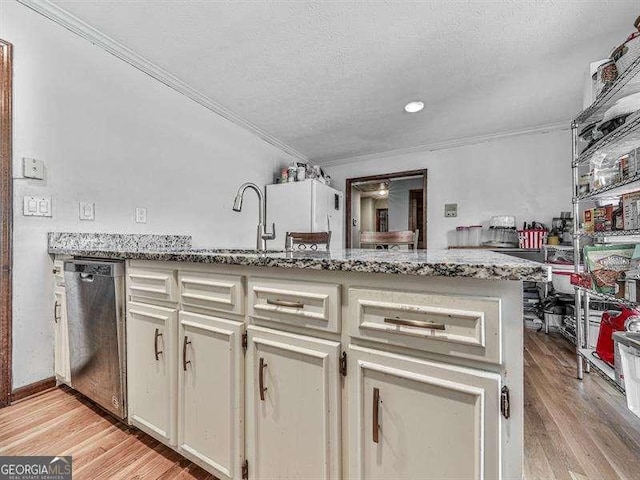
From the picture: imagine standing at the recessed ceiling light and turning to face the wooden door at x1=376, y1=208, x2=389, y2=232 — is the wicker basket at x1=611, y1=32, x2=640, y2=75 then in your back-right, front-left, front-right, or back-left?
back-right

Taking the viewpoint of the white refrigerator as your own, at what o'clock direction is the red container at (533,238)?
The red container is roughly at 11 o'clock from the white refrigerator.

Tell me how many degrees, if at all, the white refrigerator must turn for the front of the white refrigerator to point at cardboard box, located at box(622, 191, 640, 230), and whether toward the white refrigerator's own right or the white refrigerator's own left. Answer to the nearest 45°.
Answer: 0° — it already faces it

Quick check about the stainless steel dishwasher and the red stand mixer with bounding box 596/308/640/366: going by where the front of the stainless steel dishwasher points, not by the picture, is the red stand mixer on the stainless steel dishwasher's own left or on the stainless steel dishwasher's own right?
on the stainless steel dishwasher's own left

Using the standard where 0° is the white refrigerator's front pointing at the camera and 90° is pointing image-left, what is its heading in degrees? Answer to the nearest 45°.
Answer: approximately 315°

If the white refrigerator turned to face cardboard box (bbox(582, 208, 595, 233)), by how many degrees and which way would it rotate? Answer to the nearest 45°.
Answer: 0° — it already faces it

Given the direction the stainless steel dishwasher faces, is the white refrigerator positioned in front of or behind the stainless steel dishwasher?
behind

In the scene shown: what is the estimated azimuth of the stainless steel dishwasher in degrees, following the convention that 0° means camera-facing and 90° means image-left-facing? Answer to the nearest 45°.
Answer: approximately 45°
